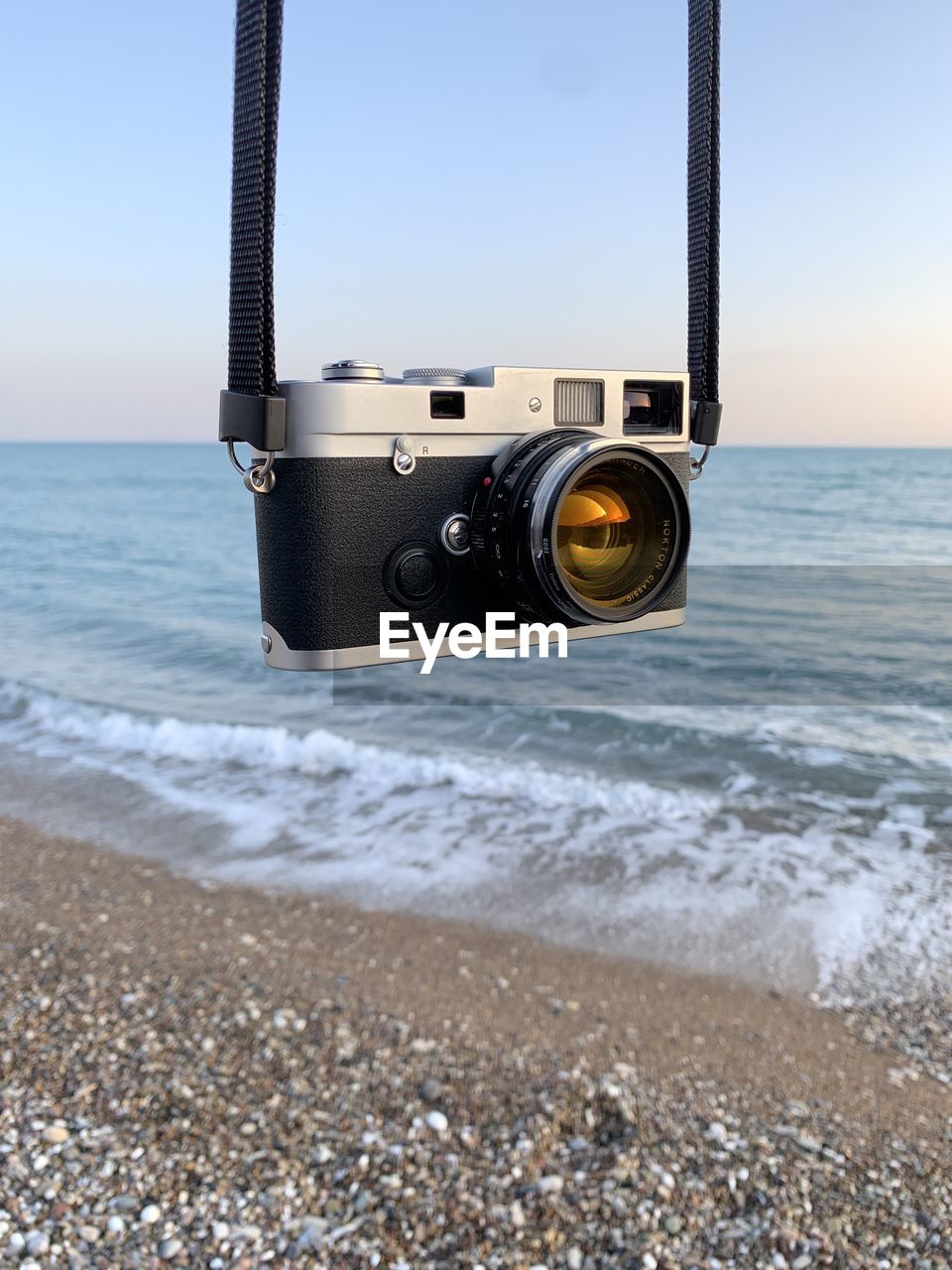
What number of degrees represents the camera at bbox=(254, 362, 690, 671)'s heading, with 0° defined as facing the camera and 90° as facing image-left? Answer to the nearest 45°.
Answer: approximately 315°

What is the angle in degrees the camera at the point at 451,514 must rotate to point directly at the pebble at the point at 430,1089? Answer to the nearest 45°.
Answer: approximately 135° to its left
